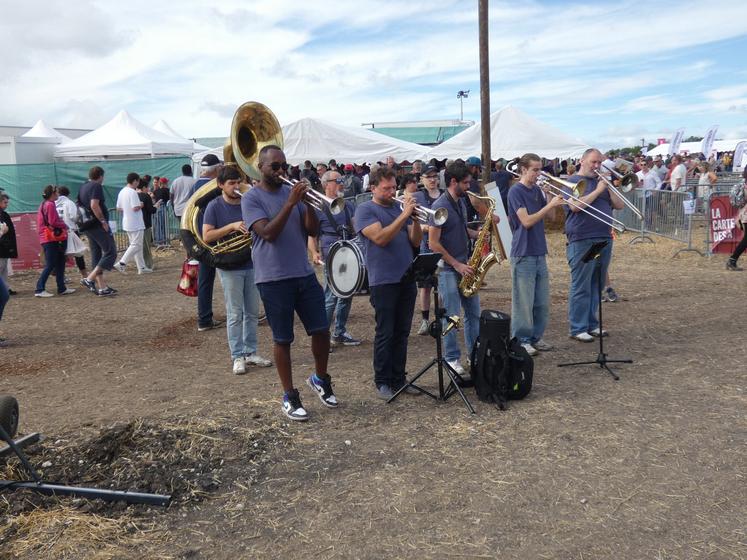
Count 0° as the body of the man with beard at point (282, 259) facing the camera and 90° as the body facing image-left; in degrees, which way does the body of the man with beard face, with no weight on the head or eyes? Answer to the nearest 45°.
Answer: approximately 315°

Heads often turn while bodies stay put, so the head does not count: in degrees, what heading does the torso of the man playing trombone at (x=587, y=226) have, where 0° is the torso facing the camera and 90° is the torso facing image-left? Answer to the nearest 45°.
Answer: approximately 315°

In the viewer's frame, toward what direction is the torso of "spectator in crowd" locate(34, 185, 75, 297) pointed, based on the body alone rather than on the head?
to the viewer's right

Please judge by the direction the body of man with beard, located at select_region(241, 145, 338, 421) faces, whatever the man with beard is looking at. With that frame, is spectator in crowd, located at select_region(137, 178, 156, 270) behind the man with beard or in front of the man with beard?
behind

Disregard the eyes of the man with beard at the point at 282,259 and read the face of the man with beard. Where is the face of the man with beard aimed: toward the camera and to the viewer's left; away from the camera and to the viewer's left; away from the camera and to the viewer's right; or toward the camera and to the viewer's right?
toward the camera and to the viewer's right

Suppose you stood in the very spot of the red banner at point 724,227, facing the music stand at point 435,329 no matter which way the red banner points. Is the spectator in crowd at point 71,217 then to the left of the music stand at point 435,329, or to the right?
right

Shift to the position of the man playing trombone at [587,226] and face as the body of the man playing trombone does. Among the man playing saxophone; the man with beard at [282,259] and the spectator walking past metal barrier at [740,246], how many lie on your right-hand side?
2

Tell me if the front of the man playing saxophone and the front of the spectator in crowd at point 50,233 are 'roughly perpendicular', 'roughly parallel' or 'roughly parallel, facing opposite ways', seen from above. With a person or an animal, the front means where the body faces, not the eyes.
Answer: roughly perpendicular

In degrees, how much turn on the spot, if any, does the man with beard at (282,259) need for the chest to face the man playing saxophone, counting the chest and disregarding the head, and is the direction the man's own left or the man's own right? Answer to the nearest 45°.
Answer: approximately 90° to the man's own left
